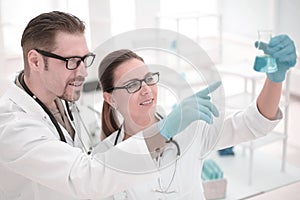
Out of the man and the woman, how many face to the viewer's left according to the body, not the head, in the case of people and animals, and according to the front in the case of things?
0

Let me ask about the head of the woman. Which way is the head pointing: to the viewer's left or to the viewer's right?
to the viewer's right

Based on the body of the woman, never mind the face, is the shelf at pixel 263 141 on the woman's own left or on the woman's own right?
on the woman's own left

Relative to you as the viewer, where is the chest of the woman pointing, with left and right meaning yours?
facing the viewer and to the right of the viewer
